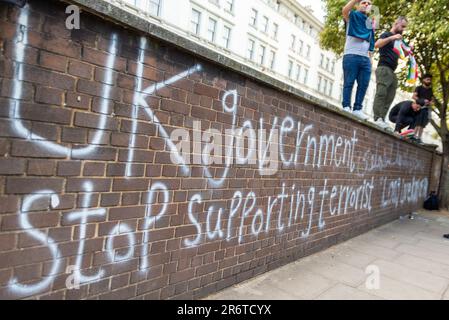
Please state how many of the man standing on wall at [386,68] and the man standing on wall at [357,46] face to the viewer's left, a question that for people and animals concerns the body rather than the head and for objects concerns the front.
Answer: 0

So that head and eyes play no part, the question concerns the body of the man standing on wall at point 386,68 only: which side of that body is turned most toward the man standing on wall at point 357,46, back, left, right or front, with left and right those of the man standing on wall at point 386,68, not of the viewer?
right

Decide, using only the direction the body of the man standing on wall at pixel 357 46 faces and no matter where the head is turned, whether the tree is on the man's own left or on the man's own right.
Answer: on the man's own left

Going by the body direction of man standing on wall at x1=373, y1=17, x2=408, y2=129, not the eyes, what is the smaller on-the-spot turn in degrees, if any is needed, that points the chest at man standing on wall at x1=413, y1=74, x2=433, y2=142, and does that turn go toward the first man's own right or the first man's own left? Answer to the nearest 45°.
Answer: approximately 90° to the first man's own left

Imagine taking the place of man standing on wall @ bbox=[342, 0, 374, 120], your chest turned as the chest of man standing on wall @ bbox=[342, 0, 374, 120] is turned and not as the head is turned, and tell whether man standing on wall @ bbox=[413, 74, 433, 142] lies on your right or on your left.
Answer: on your left
